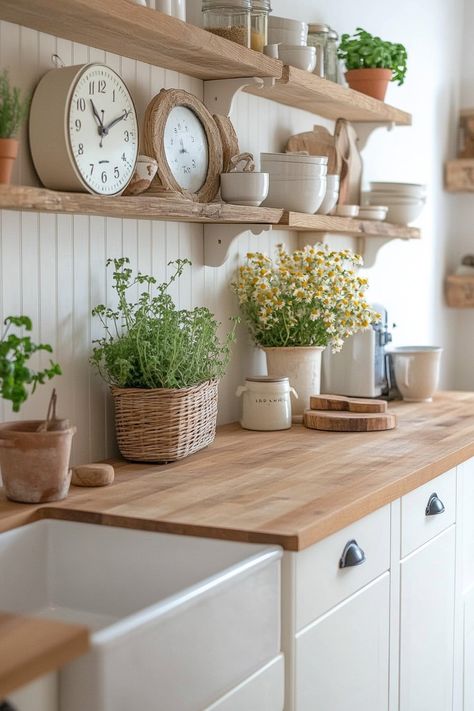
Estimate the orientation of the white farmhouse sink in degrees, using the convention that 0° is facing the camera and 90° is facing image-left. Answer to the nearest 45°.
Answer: approximately 315°

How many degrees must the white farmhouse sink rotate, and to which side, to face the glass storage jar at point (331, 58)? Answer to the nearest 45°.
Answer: approximately 135° to its left

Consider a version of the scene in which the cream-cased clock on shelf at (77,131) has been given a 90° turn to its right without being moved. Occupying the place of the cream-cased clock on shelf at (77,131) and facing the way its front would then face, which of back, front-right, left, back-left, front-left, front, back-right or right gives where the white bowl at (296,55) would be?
back

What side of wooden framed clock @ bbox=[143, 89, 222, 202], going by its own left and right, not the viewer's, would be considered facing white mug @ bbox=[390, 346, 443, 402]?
left

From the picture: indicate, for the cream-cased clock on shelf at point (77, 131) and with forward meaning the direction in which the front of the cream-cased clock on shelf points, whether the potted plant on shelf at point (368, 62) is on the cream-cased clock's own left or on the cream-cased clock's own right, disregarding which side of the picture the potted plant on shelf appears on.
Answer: on the cream-cased clock's own left

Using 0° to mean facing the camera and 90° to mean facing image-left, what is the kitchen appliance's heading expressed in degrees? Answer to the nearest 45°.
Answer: approximately 315°

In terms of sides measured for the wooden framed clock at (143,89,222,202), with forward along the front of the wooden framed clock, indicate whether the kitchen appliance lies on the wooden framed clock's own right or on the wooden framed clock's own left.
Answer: on the wooden framed clock's own left

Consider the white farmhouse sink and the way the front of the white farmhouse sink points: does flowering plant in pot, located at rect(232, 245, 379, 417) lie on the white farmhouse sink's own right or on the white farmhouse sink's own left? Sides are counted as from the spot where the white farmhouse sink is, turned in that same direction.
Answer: on the white farmhouse sink's own left

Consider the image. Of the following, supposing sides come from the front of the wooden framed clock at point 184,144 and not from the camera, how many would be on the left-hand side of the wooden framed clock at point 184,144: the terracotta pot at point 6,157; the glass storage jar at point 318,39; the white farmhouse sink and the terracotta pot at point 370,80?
2

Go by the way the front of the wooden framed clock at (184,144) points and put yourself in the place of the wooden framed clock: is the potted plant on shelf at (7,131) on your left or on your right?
on your right
